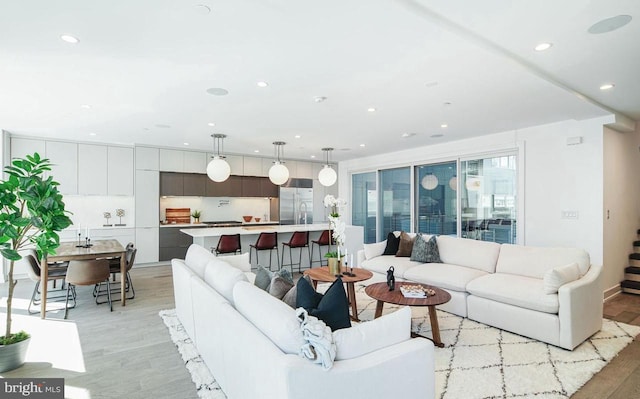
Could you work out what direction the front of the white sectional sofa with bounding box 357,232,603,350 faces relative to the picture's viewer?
facing the viewer and to the left of the viewer

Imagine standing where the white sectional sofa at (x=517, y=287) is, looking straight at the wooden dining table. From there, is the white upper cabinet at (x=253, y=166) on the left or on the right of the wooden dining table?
right

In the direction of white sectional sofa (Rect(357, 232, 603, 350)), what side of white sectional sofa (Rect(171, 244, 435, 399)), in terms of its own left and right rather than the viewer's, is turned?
front

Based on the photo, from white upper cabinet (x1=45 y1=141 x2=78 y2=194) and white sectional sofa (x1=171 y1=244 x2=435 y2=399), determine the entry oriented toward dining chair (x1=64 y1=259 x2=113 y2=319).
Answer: the white upper cabinet

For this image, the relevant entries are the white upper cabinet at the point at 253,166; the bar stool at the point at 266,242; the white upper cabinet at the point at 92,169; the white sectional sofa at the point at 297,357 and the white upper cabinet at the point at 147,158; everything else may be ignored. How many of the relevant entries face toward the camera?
3

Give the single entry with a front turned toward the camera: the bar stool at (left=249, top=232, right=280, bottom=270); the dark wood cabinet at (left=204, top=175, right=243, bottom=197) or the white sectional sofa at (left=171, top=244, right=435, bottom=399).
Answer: the dark wood cabinet

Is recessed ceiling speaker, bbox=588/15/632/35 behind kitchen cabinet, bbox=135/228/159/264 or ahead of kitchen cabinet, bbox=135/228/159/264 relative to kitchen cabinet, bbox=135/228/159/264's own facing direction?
ahead

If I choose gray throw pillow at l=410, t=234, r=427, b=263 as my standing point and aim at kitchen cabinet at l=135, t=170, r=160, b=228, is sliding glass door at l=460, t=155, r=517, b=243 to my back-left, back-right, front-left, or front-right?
back-right

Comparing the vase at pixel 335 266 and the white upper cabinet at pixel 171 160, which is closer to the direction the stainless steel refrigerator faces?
the vase

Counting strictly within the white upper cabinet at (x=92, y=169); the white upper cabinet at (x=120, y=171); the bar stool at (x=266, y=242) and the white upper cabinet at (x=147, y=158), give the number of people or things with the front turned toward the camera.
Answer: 3

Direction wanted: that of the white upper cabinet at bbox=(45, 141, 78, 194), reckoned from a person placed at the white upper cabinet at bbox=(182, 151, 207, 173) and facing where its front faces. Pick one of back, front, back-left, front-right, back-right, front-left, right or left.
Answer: right

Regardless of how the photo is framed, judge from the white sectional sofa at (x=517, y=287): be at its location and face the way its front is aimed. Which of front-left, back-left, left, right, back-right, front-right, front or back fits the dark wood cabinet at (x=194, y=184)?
front-right

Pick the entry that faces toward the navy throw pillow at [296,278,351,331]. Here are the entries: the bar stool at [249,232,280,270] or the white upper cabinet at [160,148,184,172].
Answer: the white upper cabinet

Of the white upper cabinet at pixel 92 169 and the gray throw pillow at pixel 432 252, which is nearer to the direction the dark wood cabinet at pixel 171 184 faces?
the gray throw pillow
